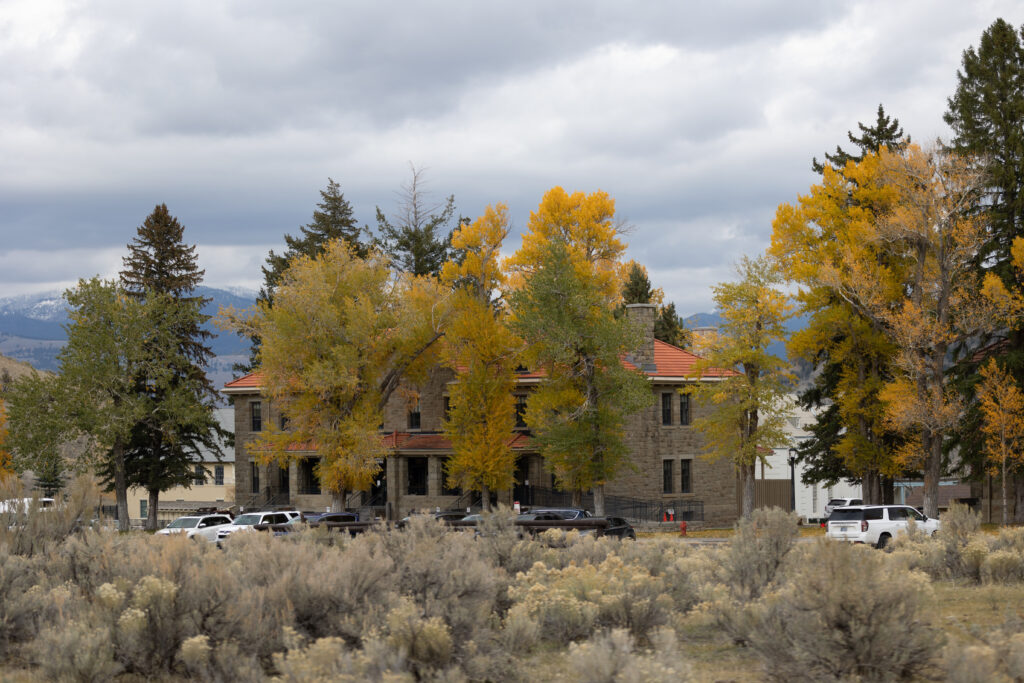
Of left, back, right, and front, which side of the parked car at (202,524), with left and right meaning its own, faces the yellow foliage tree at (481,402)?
back

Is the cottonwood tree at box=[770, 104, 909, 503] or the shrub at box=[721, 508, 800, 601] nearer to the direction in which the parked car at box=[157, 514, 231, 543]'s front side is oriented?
the shrub

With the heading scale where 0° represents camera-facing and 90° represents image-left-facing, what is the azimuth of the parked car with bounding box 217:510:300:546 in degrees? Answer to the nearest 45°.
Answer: approximately 45°

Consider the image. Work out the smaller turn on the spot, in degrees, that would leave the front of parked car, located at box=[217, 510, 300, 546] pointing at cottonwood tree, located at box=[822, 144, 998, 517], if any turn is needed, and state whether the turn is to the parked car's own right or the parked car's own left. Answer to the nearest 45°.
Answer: approximately 135° to the parked car's own left

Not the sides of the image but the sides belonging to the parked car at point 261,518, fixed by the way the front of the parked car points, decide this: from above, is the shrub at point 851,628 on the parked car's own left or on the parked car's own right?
on the parked car's own left

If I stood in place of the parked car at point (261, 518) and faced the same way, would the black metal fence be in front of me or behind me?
behind

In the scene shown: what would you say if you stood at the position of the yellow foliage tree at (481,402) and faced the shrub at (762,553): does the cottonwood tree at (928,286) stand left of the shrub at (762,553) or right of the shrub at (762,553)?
left
